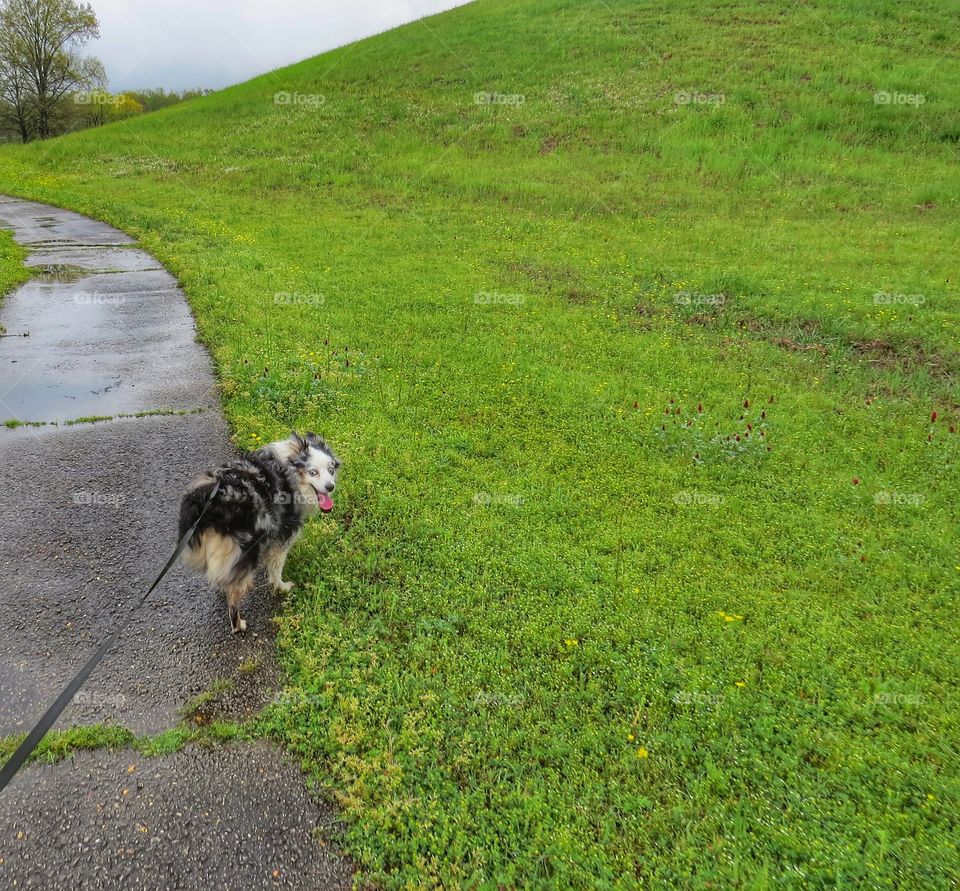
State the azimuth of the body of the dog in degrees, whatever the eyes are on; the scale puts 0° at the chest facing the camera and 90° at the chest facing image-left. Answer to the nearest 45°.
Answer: approximately 225°
